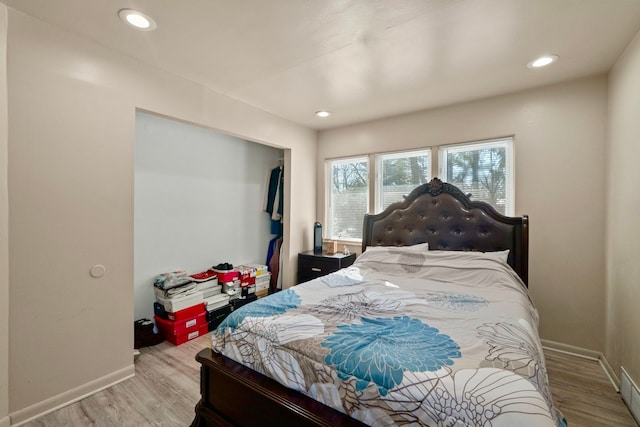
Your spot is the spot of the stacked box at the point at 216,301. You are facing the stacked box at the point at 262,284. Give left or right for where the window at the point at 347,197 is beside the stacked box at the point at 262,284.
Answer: right

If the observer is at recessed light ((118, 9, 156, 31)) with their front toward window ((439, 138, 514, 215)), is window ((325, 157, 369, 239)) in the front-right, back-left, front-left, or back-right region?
front-left

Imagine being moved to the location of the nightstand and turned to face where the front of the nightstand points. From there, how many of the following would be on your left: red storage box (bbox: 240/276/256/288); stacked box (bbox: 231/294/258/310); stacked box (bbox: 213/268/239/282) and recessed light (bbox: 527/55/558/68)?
1

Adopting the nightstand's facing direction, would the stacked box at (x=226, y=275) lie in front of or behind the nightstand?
in front

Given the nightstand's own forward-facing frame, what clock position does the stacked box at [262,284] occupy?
The stacked box is roughly at 2 o'clock from the nightstand.

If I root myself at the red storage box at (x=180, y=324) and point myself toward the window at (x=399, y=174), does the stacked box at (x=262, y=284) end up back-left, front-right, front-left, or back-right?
front-left

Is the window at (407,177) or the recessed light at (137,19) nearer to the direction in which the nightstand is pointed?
the recessed light

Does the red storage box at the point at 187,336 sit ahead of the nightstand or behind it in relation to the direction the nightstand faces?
ahead

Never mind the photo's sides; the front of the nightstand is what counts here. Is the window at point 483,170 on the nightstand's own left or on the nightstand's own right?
on the nightstand's own left

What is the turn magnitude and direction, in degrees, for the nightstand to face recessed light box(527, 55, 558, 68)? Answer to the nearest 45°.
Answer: approximately 90° to its left

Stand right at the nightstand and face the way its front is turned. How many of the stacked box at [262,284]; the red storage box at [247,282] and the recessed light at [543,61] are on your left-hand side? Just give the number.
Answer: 1

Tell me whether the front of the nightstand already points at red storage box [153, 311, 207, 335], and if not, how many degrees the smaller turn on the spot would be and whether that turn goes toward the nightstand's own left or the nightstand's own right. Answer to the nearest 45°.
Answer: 0° — it already faces it

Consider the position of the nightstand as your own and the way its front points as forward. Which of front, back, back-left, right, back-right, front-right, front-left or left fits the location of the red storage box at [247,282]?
front-right

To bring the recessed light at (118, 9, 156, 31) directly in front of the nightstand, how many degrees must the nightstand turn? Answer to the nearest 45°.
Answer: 0° — it already faces it

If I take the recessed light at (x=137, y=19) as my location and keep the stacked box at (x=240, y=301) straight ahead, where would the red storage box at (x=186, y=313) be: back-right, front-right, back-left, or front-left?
front-left

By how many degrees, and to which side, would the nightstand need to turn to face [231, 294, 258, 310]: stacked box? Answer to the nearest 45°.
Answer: approximately 45° to its right

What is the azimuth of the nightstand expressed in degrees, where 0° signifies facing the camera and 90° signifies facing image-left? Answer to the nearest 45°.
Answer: approximately 45°
